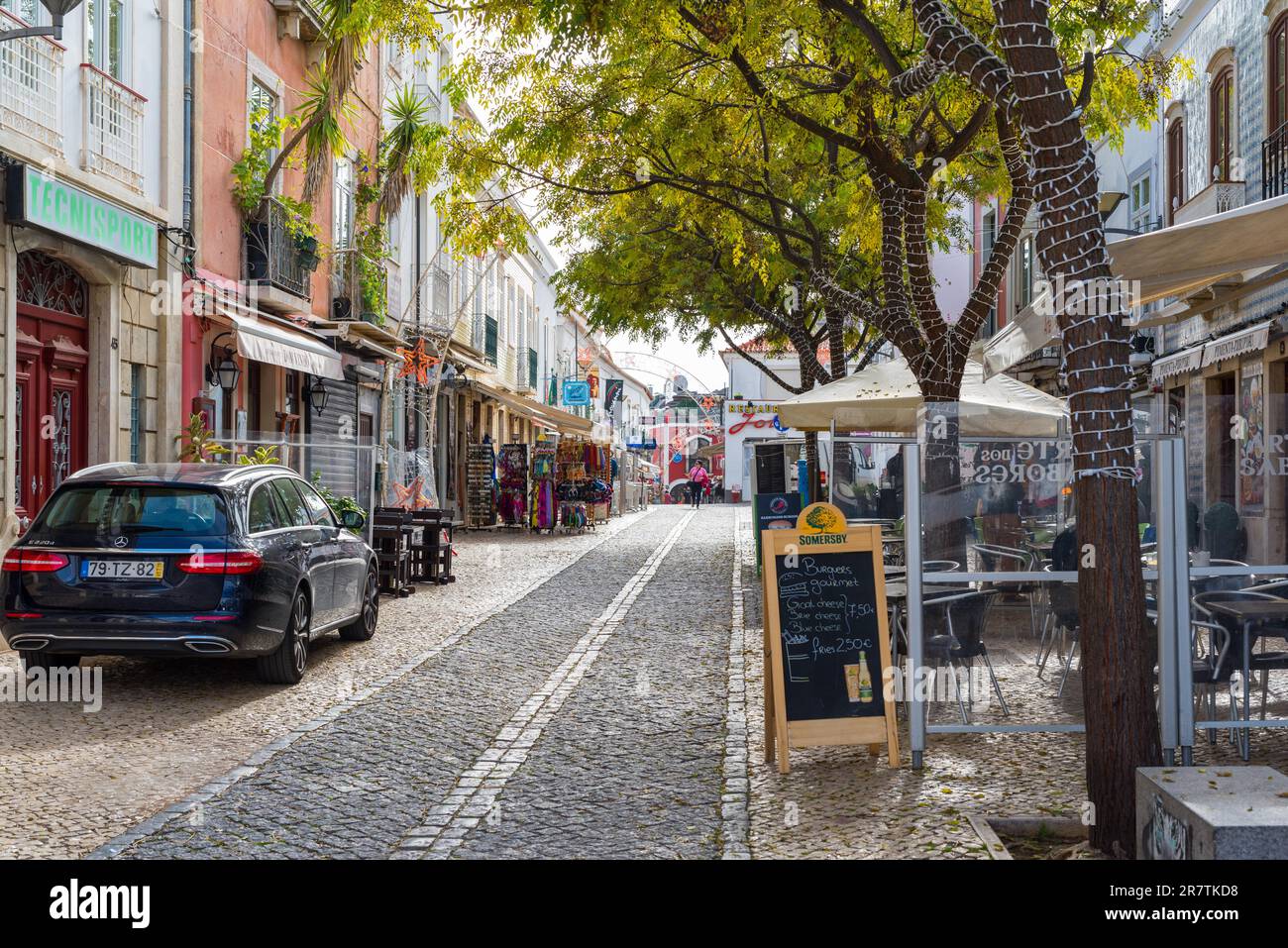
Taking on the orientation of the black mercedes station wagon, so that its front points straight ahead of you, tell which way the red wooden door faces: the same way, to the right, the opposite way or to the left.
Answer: to the right

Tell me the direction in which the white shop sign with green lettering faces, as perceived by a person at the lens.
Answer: facing the viewer and to the right of the viewer

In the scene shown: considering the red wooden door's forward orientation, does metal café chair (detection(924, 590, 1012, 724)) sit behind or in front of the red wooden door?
in front

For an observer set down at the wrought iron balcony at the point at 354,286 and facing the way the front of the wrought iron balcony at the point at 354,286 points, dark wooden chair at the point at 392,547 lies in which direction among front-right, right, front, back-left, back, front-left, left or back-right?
front-right

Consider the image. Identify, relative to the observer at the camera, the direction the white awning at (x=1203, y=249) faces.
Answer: facing the viewer and to the left of the viewer

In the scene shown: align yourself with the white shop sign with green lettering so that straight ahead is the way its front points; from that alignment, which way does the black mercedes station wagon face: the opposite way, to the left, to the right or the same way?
to the left

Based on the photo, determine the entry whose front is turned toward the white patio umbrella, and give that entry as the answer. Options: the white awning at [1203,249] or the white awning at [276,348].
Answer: the white awning at [276,348]

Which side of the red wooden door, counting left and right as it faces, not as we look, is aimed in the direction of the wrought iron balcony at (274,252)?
left

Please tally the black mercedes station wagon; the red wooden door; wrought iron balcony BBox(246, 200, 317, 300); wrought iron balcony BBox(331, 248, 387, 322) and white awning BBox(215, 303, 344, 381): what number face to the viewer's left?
0

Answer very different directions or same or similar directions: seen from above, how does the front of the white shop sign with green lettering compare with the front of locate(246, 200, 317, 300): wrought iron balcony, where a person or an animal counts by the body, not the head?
same or similar directions

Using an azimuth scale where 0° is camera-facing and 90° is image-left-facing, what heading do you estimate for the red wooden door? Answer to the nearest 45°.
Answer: approximately 315°

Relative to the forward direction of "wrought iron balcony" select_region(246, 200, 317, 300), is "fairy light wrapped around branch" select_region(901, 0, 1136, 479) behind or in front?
in front

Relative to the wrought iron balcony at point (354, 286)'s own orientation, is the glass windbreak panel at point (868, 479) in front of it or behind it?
in front

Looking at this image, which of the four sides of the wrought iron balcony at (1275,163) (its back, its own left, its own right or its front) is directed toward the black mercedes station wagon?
front

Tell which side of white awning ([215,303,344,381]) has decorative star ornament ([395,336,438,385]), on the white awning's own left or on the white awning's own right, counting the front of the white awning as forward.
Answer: on the white awning's own left
